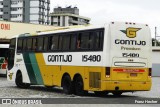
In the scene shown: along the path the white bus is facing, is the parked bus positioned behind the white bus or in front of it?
in front

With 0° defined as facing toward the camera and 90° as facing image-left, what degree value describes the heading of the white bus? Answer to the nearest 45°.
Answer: approximately 135°
